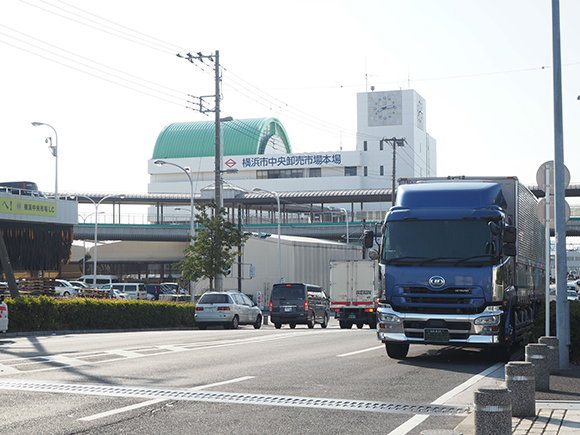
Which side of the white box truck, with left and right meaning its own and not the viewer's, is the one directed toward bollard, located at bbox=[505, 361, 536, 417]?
back

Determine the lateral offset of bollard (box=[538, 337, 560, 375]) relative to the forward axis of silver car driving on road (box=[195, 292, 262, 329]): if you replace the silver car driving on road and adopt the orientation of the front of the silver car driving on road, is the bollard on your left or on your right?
on your right

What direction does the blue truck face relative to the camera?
toward the camera

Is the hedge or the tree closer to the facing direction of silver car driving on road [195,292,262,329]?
the tree

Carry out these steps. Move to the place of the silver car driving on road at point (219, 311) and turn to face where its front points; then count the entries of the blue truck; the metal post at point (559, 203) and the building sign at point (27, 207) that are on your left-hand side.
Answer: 1

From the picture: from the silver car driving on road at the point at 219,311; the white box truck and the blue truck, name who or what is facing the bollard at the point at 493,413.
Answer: the blue truck

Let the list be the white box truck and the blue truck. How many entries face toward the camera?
1

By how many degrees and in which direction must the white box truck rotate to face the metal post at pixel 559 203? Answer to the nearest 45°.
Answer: approximately 180°

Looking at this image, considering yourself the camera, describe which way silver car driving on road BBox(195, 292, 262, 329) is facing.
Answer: facing away from the viewer and to the right of the viewer

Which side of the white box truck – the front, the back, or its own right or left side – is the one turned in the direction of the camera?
back

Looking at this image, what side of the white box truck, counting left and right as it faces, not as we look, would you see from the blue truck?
back

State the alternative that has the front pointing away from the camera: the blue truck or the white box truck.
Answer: the white box truck

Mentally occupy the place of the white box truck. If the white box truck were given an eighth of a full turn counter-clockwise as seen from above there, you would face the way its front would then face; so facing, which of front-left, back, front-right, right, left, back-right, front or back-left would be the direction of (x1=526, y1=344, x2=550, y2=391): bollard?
back-left

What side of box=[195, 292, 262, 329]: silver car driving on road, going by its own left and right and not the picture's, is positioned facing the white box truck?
front

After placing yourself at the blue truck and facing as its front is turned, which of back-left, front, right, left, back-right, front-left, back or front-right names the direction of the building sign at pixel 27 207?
back-right

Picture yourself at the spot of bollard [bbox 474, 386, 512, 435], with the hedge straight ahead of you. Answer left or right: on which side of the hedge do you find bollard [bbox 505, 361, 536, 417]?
right
